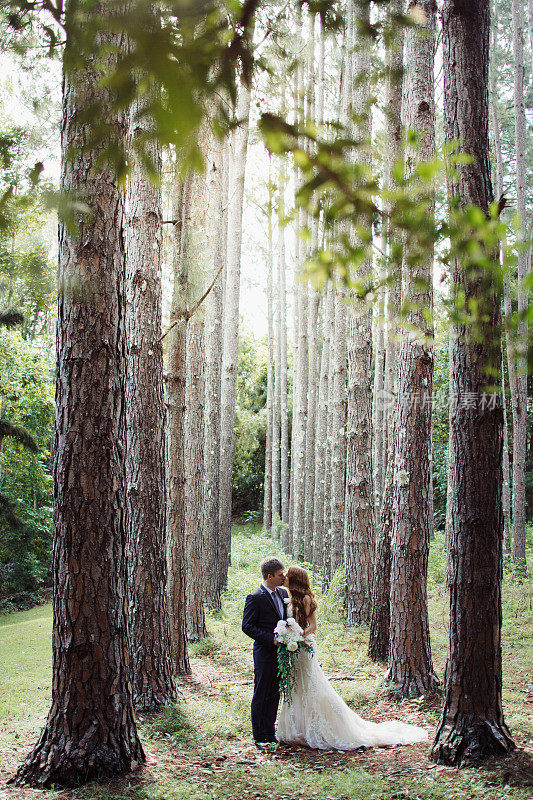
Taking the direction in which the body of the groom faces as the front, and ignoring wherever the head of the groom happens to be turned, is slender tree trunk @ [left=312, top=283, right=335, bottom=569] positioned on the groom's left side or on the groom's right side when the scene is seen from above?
on the groom's left side

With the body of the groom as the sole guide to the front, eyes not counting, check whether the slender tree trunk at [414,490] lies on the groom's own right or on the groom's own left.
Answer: on the groom's own left

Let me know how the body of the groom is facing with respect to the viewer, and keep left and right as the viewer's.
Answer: facing the viewer and to the right of the viewer

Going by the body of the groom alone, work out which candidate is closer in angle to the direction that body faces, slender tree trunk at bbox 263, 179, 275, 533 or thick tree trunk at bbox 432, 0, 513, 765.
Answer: the thick tree trunk

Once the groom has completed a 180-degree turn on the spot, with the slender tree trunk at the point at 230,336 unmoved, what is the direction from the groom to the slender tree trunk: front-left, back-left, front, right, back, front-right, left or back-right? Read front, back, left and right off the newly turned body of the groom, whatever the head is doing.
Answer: front-right

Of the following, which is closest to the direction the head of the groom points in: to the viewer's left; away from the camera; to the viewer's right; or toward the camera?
to the viewer's right

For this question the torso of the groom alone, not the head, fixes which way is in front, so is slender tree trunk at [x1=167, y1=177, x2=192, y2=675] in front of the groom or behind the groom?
behind

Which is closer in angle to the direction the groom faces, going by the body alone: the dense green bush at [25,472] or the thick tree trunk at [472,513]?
the thick tree trunk

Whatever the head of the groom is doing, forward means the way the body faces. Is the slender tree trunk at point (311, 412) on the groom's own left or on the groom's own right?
on the groom's own left
